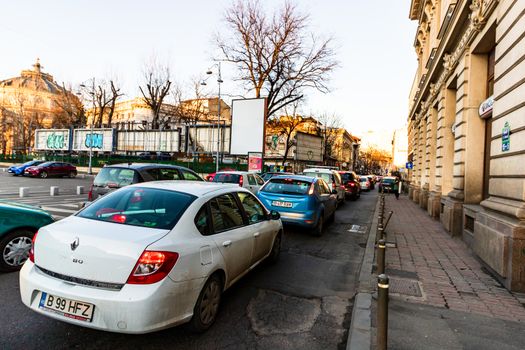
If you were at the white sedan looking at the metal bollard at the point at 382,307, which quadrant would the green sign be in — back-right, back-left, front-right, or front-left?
front-left

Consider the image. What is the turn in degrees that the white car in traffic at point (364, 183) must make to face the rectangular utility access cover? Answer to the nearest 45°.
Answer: approximately 180°

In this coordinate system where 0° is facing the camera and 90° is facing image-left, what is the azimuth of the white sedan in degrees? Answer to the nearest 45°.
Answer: approximately 225°

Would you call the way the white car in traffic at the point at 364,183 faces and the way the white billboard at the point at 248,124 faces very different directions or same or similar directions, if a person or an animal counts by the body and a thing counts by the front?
very different directions

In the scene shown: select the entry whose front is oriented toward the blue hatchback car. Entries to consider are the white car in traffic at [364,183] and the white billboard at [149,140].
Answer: the white billboard

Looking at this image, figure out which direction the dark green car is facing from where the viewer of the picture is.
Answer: facing to the right of the viewer

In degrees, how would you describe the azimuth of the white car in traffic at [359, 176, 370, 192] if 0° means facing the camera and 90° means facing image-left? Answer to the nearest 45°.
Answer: approximately 180°

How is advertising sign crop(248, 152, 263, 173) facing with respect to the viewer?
toward the camera

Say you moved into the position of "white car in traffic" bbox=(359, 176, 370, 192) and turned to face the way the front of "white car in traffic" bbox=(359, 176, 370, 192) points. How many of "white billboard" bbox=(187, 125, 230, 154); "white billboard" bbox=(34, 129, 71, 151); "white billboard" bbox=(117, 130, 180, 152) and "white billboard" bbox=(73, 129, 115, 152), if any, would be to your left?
4

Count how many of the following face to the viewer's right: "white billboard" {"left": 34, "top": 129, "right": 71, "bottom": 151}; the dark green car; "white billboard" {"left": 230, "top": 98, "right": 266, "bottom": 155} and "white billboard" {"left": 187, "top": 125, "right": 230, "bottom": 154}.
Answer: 1

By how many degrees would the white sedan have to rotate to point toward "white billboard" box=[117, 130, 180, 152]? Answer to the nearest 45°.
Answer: approximately 45° to its left

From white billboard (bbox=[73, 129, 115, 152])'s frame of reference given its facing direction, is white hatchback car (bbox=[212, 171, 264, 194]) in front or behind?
in front

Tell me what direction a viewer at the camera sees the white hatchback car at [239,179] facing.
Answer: facing away from the viewer and to the right of the viewer

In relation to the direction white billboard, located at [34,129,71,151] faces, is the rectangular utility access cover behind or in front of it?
in front

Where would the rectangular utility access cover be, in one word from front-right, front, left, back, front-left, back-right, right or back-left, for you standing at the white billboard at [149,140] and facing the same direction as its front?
front

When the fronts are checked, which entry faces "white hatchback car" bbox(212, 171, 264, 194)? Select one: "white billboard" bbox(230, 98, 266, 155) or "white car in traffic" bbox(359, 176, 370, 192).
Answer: the white billboard

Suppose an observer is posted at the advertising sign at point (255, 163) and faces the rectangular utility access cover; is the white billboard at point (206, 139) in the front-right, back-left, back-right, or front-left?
back-right

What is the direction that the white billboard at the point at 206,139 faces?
toward the camera

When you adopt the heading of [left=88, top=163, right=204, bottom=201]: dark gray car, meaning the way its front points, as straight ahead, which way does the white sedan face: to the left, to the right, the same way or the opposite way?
the same way

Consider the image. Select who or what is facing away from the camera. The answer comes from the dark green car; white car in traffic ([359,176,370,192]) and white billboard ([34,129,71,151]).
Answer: the white car in traffic

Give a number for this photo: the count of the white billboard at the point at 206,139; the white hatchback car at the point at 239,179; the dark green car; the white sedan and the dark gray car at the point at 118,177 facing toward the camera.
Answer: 1
